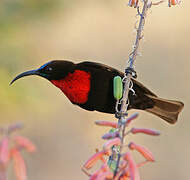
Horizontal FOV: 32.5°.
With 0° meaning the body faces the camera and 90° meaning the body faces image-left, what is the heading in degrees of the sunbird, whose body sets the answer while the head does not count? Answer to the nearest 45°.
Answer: approximately 90°

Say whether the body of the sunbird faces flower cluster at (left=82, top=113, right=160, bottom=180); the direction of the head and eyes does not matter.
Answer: no

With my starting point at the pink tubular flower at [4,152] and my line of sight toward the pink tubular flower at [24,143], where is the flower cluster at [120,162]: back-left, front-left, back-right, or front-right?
front-right
